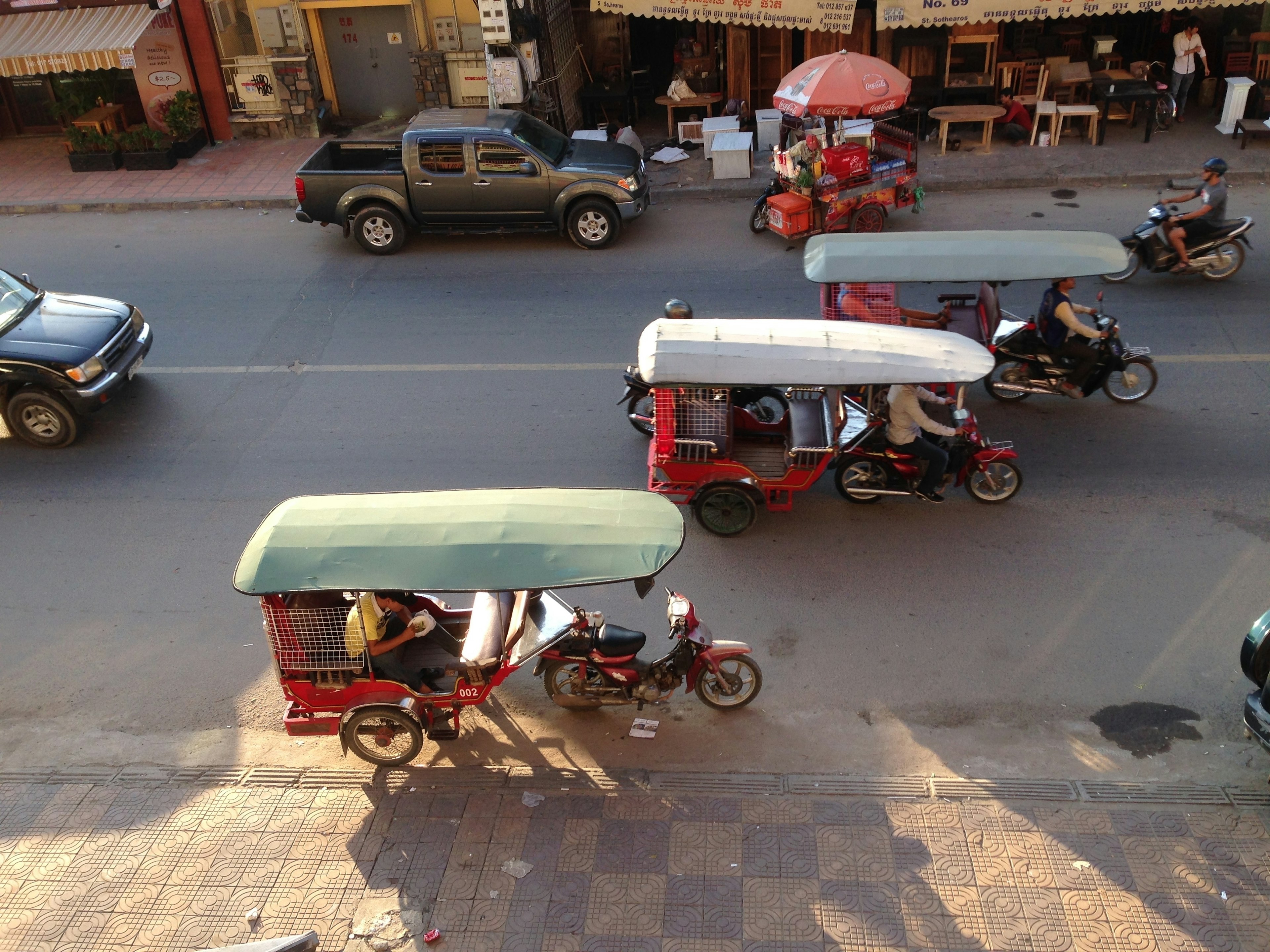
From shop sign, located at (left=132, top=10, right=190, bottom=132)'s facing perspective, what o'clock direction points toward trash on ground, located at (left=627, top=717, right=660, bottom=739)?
The trash on ground is roughly at 12 o'clock from the shop sign.

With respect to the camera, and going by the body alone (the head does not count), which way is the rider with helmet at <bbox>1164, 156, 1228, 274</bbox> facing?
to the viewer's left

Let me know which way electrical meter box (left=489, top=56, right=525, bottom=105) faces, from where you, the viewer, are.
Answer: facing the viewer

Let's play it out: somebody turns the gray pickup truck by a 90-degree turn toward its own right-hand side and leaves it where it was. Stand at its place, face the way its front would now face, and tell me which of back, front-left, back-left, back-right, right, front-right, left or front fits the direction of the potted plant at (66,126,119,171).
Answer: back-right

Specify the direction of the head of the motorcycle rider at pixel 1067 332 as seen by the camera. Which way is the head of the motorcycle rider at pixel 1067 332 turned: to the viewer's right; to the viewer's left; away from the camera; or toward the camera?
to the viewer's right

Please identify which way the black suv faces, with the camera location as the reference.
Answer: facing the viewer and to the right of the viewer

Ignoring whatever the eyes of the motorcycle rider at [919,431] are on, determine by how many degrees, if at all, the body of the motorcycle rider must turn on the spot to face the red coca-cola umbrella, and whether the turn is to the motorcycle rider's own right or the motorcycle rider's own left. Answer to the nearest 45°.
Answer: approximately 90° to the motorcycle rider's own left

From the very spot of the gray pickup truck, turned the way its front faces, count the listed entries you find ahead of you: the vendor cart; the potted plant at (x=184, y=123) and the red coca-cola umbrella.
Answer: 2

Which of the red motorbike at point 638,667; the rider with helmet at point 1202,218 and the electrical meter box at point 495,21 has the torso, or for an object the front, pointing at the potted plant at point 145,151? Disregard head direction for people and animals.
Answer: the rider with helmet

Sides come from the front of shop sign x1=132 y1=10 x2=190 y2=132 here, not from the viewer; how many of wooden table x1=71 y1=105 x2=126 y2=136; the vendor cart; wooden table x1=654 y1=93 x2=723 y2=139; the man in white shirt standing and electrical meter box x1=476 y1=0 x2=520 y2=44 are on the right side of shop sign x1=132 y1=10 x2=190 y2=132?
1

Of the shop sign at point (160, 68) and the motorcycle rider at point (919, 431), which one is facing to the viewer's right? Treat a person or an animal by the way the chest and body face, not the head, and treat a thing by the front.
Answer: the motorcycle rider

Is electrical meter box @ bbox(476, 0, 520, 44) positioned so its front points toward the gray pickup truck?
yes

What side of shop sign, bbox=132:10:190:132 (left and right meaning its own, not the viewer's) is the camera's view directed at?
front

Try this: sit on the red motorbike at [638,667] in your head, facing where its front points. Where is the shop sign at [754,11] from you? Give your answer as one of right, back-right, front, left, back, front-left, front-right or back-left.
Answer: left

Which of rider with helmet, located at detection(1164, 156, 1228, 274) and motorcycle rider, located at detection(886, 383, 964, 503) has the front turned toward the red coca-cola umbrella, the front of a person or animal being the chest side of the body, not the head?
the rider with helmet

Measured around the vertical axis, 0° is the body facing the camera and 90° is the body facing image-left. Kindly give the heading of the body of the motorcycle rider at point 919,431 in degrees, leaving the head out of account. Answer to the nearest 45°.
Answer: approximately 270°

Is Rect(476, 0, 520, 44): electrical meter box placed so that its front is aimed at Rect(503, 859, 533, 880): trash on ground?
yes
